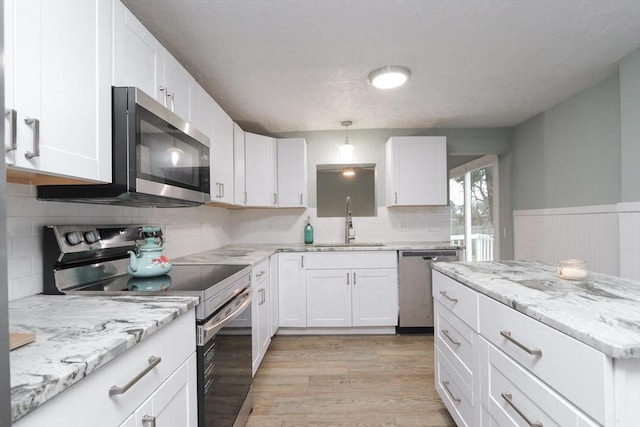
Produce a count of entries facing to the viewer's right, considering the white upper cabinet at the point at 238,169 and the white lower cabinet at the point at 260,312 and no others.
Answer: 2

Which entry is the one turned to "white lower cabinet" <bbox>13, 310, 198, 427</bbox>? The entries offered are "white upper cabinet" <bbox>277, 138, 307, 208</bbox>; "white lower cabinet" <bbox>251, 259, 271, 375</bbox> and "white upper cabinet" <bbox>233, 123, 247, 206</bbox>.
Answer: "white upper cabinet" <bbox>277, 138, 307, 208</bbox>

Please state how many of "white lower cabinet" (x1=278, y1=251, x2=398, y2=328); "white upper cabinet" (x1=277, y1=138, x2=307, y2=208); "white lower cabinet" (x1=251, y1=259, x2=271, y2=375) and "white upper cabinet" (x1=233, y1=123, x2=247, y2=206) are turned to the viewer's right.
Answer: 2

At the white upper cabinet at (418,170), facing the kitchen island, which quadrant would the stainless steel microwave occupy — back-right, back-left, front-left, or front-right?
front-right

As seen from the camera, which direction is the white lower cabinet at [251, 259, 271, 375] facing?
to the viewer's right

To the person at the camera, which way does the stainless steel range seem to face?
facing the viewer and to the right of the viewer

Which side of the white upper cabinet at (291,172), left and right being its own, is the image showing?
front

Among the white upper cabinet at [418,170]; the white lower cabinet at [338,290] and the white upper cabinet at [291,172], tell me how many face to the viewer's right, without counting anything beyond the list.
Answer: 0

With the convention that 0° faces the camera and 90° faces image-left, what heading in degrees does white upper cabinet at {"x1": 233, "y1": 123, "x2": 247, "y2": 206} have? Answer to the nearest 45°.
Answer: approximately 270°

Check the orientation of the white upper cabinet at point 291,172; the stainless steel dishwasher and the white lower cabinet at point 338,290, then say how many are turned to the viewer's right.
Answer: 0

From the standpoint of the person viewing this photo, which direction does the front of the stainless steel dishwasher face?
facing the viewer

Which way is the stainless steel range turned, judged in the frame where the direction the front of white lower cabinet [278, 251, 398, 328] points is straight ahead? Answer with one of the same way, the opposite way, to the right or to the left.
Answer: to the left

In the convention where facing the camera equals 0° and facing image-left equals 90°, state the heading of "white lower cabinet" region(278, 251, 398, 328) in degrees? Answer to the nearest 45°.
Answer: approximately 0°

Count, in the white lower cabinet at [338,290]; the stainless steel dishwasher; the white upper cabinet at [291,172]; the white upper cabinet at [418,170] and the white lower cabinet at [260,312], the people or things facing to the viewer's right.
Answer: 1
